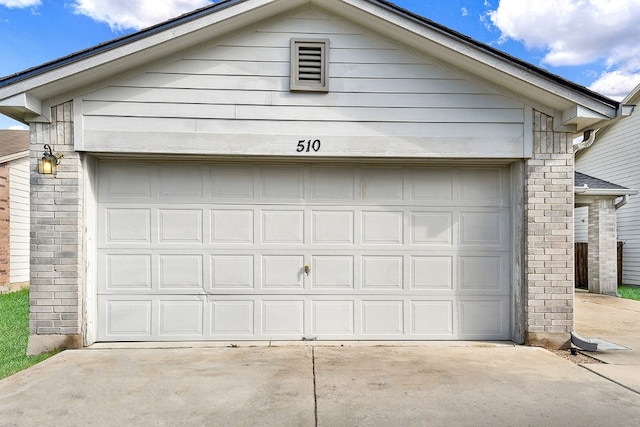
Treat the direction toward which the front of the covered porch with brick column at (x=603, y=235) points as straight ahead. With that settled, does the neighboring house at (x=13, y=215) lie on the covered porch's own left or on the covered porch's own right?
on the covered porch's own right

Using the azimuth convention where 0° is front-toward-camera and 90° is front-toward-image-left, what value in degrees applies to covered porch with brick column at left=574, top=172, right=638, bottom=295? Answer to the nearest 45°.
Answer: approximately 0°

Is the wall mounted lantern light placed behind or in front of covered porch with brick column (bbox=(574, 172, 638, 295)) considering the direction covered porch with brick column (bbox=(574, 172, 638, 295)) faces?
in front
